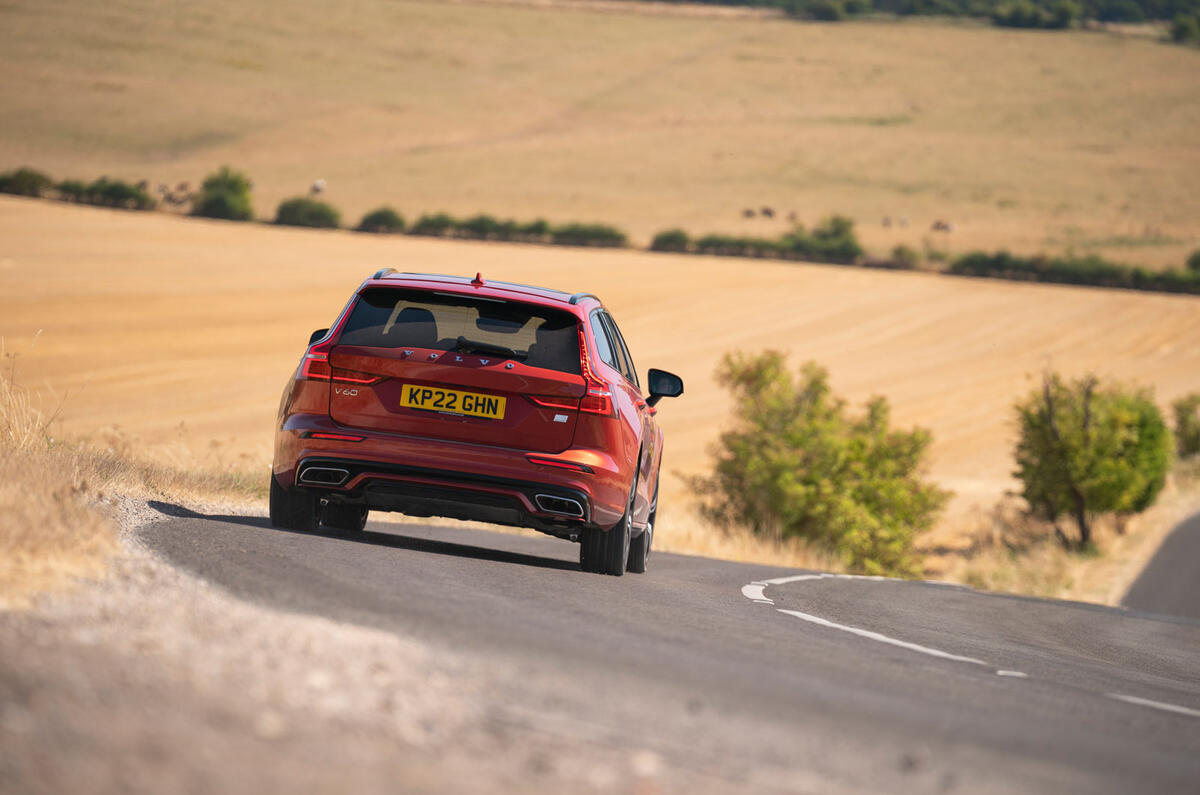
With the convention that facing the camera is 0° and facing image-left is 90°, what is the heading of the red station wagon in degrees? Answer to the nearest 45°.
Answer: approximately 180°

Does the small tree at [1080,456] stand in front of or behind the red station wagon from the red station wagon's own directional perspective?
in front

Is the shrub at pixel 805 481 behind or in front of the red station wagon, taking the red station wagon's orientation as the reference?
in front
